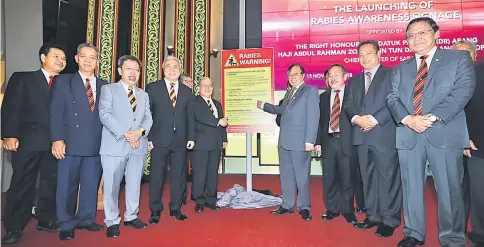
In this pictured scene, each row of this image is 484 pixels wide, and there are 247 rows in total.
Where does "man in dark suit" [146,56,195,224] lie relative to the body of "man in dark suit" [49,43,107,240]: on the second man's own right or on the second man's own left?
on the second man's own left

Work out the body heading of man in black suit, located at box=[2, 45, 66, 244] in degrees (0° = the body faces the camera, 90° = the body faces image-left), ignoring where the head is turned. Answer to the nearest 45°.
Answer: approximately 315°

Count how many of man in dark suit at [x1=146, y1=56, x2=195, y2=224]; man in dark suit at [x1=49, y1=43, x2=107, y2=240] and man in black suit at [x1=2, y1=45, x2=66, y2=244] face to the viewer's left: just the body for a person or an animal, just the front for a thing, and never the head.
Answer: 0

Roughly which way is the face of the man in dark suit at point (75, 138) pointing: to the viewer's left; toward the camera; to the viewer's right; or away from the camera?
toward the camera

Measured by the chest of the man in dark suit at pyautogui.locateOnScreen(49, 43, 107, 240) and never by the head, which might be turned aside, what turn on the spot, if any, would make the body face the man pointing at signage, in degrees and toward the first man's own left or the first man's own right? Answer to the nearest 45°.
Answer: approximately 45° to the first man's own left

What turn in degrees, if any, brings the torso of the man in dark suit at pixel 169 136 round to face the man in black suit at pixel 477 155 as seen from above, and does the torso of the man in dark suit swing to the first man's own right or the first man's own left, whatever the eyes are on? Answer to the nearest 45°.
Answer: approximately 45° to the first man's own left

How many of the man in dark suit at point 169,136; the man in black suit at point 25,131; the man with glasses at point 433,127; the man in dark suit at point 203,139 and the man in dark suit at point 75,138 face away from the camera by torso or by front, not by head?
0

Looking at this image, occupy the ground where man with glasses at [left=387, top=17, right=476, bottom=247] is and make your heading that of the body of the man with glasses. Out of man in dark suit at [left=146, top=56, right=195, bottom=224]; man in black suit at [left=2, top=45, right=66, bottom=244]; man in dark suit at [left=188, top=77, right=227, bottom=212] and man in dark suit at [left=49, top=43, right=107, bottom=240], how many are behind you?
0

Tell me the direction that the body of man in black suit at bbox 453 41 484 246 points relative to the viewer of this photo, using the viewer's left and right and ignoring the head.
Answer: facing the viewer and to the left of the viewer

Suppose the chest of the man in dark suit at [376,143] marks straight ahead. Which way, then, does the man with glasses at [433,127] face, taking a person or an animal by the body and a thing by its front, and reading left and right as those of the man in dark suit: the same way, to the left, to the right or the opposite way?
the same way

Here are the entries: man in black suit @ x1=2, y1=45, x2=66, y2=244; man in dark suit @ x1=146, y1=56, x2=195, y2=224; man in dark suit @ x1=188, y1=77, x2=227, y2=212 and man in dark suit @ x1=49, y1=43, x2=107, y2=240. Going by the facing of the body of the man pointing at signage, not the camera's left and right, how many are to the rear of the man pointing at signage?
0

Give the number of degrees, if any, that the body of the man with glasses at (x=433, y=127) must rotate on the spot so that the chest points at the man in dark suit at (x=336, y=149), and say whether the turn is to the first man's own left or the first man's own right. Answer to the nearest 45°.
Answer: approximately 90° to the first man's own right

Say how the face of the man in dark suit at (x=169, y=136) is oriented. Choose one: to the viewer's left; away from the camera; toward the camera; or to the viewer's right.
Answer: toward the camera

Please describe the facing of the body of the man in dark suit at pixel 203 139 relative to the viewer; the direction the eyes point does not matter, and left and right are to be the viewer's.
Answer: facing the viewer and to the right of the viewer

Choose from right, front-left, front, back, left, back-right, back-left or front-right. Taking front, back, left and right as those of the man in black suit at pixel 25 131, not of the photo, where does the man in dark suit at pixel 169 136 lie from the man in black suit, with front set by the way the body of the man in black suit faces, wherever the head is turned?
front-left

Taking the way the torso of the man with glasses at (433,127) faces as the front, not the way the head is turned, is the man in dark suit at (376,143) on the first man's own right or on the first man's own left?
on the first man's own right

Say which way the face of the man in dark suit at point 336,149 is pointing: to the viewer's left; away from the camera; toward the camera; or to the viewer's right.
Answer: toward the camera
